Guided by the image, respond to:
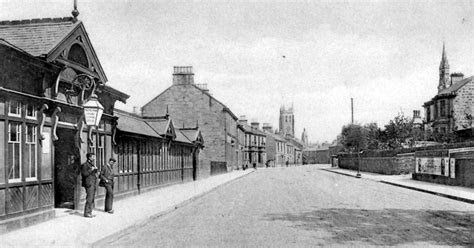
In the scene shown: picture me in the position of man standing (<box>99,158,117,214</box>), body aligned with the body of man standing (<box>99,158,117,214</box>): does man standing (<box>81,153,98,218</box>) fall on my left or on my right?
on my right

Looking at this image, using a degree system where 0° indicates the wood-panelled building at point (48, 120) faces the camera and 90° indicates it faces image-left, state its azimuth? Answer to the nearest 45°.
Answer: approximately 315°

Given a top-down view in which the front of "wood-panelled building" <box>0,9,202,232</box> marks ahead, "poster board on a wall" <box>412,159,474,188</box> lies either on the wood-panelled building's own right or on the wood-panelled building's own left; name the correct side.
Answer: on the wood-panelled building's own left

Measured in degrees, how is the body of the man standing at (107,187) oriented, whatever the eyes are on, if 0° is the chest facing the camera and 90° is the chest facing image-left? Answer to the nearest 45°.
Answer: approximately 315°
